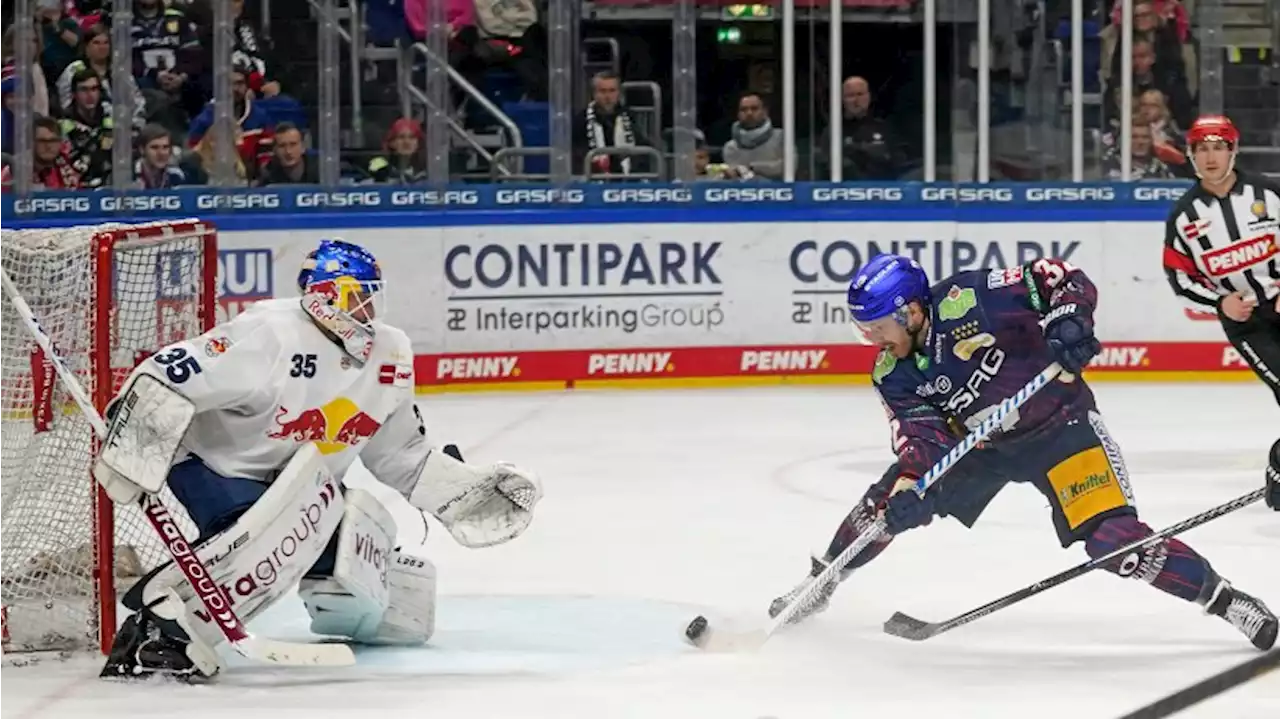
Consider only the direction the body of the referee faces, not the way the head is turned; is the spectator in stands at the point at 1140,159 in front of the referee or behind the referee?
behind

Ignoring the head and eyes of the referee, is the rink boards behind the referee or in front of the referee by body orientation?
behind

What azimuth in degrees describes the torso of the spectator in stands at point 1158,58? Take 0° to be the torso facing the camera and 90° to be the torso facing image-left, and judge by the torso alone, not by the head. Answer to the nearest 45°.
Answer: approximately 0°

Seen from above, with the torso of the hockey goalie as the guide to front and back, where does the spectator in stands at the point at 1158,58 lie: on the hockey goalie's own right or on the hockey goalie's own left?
on the hockey goalie's own left

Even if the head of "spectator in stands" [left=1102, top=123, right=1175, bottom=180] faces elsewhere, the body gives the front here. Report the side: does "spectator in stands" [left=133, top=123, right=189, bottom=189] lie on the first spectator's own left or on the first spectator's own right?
on the first spectator's own right

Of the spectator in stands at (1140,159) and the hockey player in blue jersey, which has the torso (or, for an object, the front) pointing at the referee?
the spectator in stands

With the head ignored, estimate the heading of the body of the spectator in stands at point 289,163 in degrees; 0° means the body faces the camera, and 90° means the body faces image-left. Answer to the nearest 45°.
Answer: approximately 0°

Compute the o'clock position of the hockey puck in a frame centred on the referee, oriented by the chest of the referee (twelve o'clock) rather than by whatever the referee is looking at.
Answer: The hockey puck is roughly at 1 o'clock from the referee.

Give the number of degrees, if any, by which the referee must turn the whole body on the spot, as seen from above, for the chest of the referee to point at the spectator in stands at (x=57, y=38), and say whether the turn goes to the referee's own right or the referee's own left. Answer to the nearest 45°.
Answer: approximately 135° to the referee's own right

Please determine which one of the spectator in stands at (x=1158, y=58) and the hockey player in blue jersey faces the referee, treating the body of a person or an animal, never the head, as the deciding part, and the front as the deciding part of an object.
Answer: the spectator in stands
